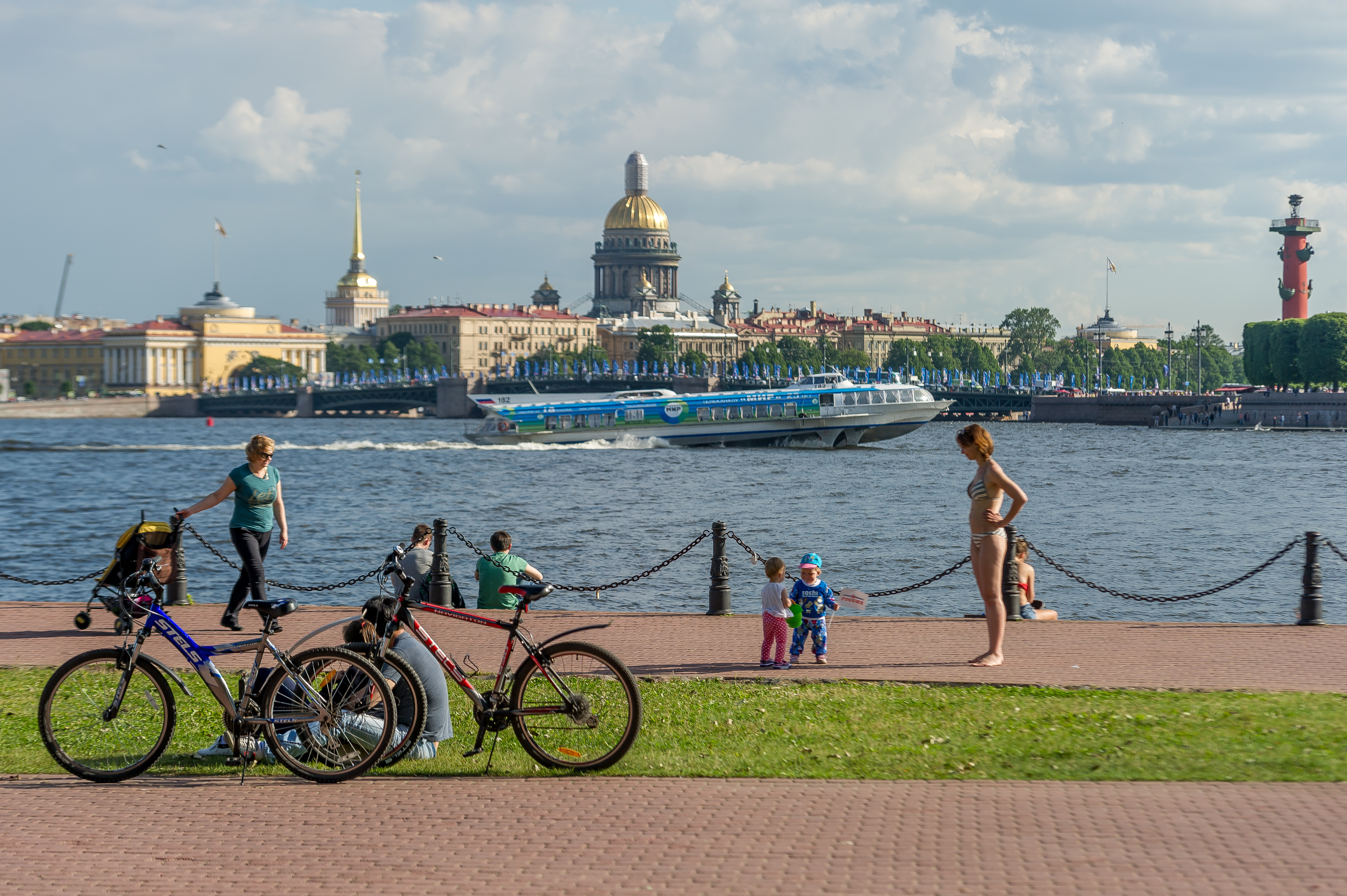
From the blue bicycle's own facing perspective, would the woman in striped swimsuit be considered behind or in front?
behind

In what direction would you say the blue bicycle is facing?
to the viewer's left

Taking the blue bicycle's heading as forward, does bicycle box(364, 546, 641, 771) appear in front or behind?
behind

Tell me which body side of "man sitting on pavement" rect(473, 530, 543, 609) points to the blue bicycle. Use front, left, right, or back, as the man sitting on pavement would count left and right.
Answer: back

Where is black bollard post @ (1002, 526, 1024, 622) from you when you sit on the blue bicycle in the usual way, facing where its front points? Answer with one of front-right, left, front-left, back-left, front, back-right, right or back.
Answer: back-right

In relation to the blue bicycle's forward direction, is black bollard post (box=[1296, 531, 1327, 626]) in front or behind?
behind

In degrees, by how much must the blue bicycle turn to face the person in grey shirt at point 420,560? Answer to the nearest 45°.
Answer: approximately 90° to its right

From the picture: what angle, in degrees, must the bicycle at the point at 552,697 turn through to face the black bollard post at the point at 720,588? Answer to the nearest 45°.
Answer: approximately 90° to its right

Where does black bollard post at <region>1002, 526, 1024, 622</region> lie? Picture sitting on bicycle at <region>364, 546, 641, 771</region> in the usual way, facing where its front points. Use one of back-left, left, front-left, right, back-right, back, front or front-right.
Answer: back-right

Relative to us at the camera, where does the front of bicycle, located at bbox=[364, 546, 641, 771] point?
facing to the left of the viewer

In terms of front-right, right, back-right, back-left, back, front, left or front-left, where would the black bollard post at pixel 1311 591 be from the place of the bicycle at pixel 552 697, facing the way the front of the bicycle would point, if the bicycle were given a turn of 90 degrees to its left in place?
back-left

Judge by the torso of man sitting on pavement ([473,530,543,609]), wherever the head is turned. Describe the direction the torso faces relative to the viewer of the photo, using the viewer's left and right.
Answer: facing away from the viewer

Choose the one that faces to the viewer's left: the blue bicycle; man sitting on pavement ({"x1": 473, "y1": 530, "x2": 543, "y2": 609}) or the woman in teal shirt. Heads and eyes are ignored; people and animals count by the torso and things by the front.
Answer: the blue bicycle
